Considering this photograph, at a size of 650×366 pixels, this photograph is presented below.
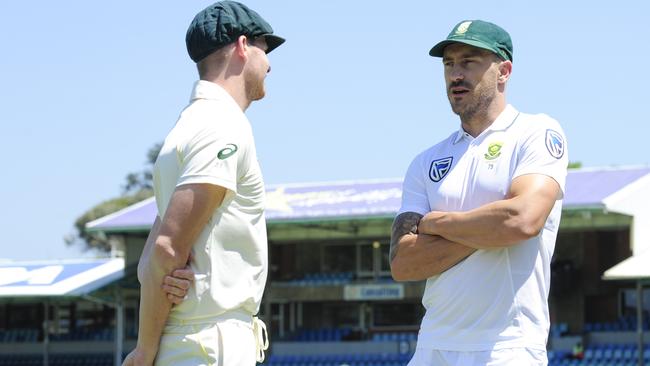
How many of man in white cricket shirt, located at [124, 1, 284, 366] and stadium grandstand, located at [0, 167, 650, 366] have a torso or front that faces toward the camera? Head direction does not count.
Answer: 1

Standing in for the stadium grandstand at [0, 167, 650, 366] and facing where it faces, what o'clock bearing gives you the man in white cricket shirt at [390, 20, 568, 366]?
The man in white cricket shirt is roughly at 12 o'clock from the stadium grandstand.

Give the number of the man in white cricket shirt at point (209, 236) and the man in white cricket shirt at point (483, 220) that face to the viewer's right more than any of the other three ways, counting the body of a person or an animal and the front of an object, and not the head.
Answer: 1

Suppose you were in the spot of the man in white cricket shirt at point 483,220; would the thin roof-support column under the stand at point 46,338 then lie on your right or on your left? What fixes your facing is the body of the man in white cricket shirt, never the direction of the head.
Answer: on your right

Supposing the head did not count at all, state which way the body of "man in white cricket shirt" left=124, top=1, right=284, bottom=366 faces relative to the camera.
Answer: to the viewer's right

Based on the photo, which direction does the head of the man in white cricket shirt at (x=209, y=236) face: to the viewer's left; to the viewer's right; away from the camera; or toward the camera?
to the viewer's right

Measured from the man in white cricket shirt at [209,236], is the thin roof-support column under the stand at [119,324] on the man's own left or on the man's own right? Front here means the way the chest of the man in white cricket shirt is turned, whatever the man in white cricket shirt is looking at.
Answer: on the man's own left

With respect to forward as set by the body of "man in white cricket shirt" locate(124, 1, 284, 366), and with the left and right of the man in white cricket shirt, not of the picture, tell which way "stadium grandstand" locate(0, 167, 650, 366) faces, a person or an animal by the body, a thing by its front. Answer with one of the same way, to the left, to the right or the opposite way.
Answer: to the right

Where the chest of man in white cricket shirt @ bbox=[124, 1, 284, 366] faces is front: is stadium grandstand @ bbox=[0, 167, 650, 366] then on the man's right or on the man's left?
on the man's left
